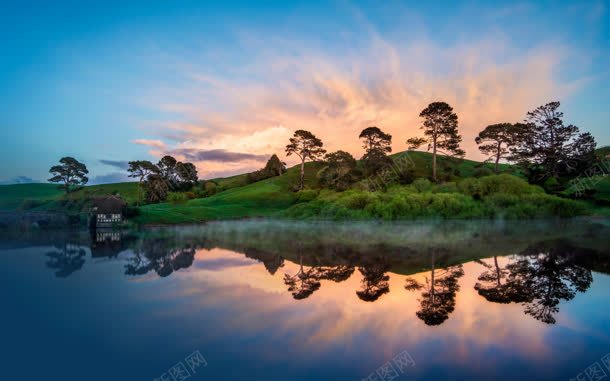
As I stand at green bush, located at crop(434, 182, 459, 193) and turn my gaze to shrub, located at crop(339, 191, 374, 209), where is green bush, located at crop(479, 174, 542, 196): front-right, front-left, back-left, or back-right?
back-left

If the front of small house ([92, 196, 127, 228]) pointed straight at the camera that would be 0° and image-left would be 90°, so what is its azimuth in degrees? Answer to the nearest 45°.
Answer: approximately 0°

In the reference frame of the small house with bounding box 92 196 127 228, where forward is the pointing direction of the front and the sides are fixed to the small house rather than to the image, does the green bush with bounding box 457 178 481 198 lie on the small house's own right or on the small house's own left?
on the small house's own left

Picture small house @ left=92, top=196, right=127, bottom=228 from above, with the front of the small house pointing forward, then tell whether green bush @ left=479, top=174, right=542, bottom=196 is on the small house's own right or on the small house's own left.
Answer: on the small house's own left

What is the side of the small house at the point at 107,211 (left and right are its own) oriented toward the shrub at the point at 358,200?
left
